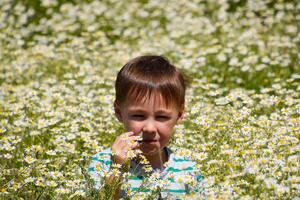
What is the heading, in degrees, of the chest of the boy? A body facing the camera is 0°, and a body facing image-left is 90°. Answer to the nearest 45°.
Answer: approximately 0°
